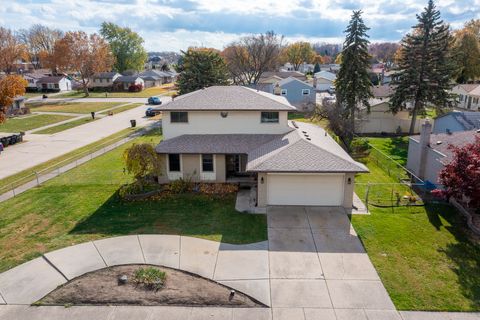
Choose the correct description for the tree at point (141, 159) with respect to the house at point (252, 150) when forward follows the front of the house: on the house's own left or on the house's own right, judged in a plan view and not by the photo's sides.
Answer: on the house's own right

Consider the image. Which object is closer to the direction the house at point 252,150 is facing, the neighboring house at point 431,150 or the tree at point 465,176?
the tree

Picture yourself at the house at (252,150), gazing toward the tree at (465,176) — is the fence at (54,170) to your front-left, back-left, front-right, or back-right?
back-right

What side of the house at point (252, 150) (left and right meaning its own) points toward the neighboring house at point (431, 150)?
left

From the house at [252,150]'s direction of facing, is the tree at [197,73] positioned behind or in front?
behind

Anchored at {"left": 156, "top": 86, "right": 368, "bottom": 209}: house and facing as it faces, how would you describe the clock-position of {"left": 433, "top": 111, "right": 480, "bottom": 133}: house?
{"left": 433, "top": 111, "right": 480, "bottom": 133}: house is roughly at 8 o'clock from {"left": 156, "top": 86, "right": 368, "bottom": 209}: house.

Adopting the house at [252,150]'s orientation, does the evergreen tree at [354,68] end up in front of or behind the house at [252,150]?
behind

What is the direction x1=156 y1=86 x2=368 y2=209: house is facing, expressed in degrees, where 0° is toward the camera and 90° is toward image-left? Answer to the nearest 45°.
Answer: approximately 0°

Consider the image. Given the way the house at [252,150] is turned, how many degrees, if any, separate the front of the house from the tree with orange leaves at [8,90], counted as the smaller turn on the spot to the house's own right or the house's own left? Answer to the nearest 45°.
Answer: approximately 135° to the house's own right

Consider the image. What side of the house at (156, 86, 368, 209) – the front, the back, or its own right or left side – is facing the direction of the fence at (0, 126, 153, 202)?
right

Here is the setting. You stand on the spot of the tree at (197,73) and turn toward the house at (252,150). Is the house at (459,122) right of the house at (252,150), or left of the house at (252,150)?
left

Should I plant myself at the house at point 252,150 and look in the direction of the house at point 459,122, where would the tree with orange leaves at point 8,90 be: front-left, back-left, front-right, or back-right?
back-left

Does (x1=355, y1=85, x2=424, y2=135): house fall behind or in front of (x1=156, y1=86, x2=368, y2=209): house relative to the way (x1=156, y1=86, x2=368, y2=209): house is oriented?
behind
